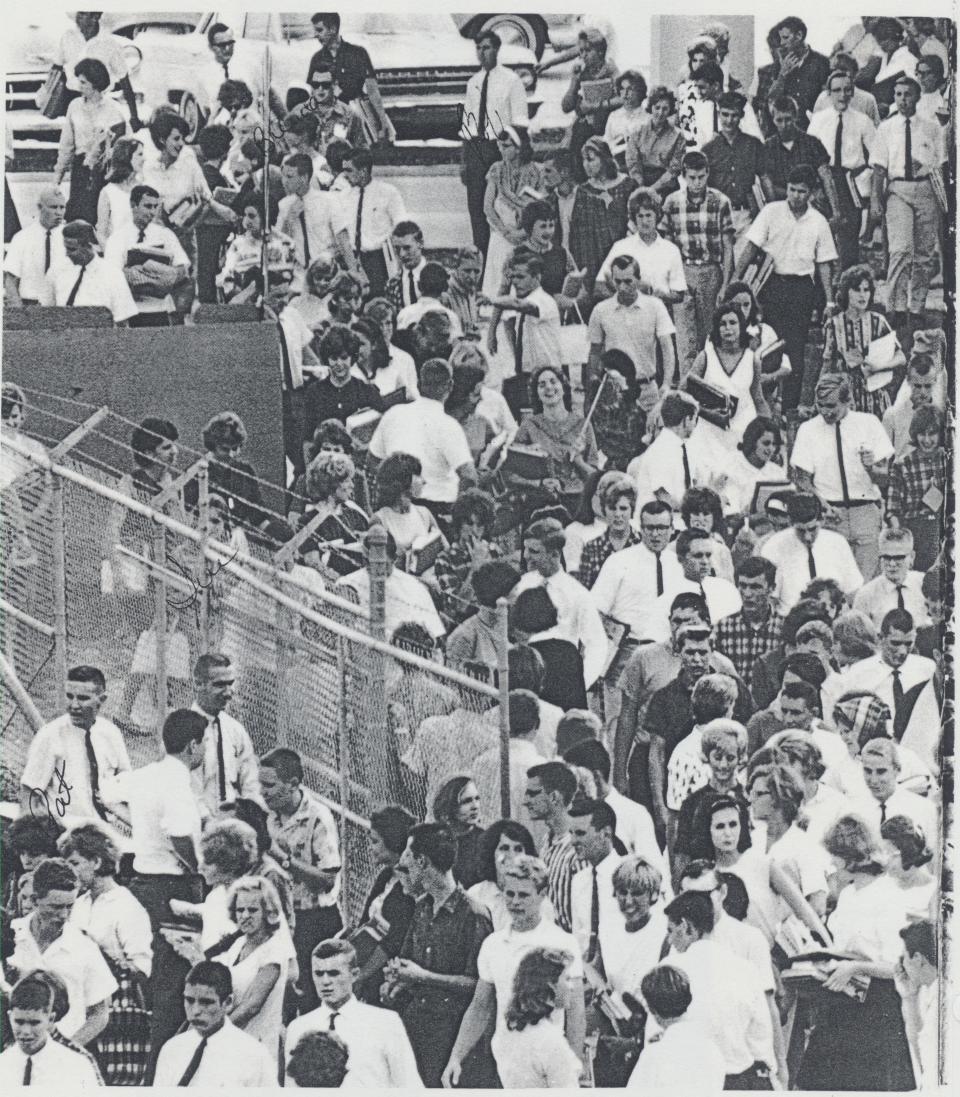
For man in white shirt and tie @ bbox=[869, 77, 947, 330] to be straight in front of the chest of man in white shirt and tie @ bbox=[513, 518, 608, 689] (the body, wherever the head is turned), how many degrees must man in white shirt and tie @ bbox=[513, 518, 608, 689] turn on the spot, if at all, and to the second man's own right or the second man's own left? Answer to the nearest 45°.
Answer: approximately 180°

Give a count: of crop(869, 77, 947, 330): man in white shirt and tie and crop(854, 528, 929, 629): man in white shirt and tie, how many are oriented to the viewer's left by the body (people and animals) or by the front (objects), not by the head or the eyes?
0

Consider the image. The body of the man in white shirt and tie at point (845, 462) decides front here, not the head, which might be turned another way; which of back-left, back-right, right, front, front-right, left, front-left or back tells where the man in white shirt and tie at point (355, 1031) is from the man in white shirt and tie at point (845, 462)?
front-right

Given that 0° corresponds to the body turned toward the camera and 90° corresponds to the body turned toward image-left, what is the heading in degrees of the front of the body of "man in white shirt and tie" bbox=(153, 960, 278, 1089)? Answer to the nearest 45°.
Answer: approximately 45°

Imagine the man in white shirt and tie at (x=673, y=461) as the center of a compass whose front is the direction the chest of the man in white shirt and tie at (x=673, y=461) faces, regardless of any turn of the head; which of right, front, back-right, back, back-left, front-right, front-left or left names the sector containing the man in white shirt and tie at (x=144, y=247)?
back-right

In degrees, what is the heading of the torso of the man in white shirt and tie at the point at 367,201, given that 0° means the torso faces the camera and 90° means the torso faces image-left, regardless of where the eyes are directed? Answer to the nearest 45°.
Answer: approximately 45°
